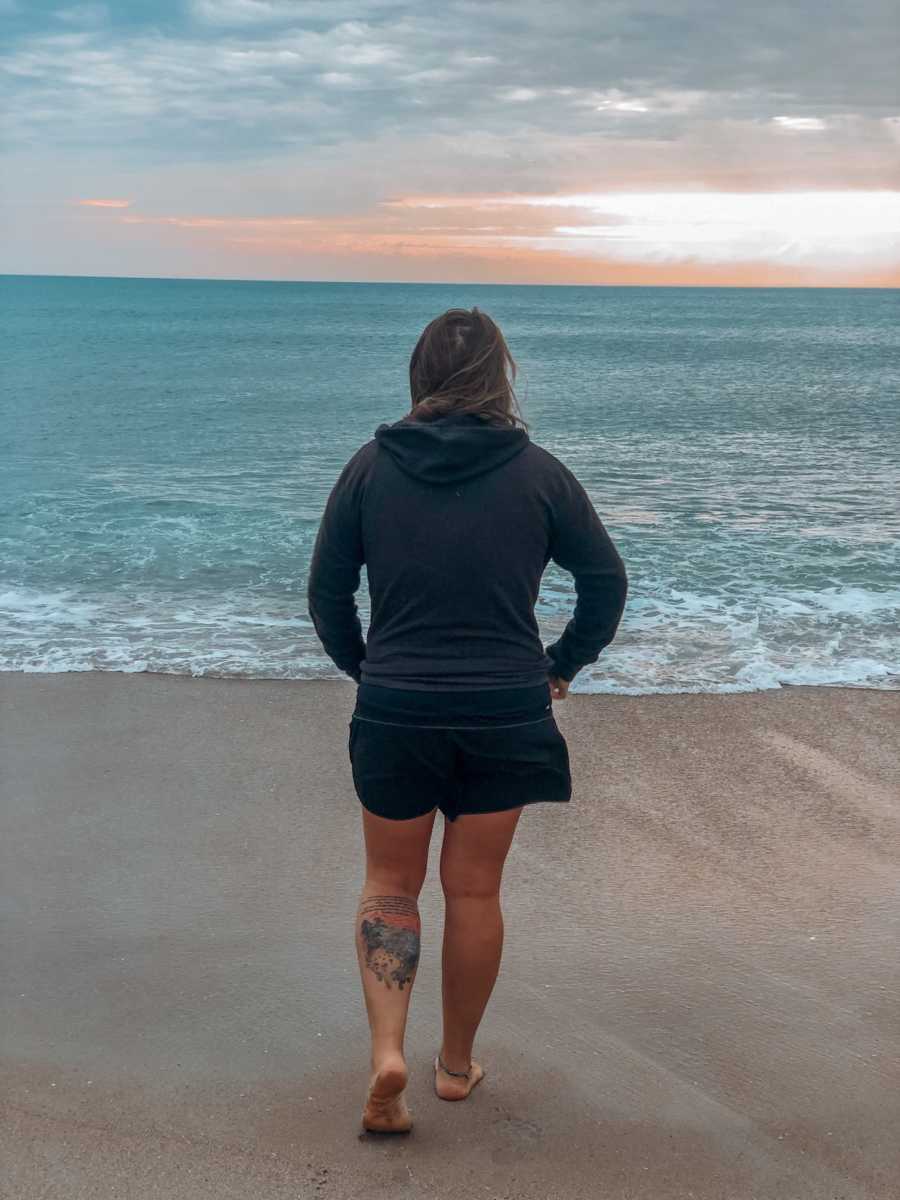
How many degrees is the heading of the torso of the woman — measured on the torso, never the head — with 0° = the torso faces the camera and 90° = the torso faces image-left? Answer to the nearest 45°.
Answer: approximately 180°

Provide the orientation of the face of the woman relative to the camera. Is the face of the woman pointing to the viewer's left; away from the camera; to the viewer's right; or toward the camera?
away from the camera
